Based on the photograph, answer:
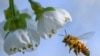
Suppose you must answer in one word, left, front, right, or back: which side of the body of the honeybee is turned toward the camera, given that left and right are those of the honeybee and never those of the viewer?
left

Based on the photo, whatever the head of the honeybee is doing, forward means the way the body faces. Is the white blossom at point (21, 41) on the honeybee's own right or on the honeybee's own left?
on the honeybee's own left
